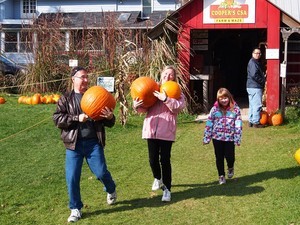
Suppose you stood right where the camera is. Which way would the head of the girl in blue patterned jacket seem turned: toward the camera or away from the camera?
toward the camera

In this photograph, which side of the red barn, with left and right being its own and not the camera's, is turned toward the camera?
front

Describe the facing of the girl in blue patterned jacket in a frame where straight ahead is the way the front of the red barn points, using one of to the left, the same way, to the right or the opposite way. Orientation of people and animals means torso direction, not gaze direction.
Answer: the same way

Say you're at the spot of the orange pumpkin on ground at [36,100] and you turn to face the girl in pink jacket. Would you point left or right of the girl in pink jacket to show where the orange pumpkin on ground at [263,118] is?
left

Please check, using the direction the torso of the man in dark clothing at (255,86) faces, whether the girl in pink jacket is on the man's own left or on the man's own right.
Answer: on the man's own right

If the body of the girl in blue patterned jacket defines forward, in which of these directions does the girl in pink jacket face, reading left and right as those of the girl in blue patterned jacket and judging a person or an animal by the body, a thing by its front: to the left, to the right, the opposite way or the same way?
the same way

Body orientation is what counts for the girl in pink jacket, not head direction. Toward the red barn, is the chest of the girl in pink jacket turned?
no

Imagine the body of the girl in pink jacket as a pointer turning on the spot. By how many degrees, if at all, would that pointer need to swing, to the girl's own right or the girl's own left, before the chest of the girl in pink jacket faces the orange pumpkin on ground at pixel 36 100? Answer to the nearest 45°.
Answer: approximately 180°

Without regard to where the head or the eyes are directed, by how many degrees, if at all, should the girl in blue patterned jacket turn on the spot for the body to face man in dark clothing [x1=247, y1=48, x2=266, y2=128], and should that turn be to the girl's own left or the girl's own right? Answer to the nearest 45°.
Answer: approximately 180°

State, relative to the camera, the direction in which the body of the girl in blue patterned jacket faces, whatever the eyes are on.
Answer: toward the camera

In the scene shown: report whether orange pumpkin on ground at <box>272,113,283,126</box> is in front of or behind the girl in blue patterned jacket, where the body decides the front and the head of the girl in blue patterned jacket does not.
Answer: behind
